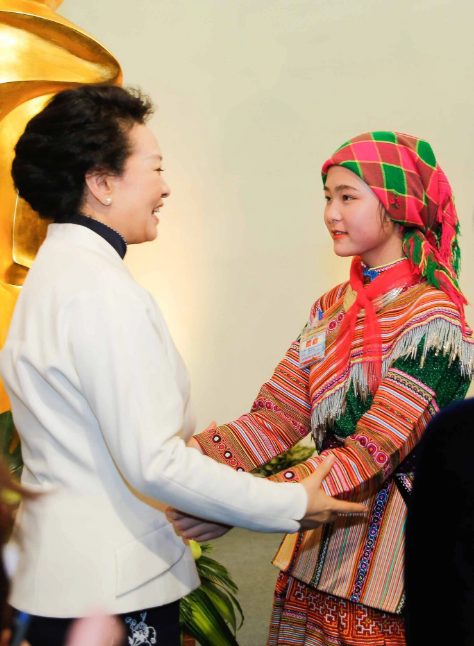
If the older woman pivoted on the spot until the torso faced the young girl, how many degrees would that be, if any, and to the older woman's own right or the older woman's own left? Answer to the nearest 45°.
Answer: approximately 45° to the older woman's own left

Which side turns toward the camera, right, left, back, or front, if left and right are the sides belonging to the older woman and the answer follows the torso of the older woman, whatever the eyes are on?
right

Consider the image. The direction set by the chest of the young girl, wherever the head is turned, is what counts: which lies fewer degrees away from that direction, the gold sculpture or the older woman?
the older woman

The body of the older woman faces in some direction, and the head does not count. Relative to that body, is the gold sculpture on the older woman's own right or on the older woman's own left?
on the older woman's own left

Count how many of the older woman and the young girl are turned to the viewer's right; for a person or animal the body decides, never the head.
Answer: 1

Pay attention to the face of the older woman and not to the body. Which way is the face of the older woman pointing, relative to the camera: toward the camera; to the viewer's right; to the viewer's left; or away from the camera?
to the viewer's right

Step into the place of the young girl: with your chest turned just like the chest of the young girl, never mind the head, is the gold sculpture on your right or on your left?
on your right

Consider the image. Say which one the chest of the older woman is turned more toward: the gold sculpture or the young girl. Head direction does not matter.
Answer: the young girl
